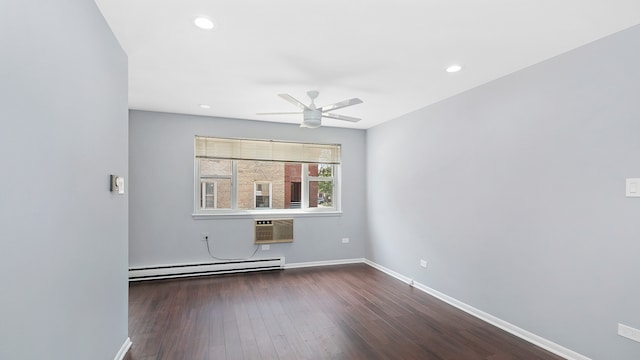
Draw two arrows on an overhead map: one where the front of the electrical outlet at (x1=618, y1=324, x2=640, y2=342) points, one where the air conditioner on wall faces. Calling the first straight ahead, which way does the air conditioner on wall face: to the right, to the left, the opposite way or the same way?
to the left

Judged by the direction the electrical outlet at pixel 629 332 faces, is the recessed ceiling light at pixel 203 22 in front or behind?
in front

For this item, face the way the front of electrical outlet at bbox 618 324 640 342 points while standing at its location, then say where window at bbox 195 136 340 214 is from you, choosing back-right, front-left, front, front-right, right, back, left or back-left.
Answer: front-right

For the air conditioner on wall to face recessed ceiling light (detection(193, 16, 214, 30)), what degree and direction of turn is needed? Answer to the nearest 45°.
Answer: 0° — it already faces it

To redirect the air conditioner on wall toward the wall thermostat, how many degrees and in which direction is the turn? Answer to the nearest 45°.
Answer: approximately 45° to its right

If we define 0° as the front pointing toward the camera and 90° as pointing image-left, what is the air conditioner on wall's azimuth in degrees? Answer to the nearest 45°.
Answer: approximately 0°

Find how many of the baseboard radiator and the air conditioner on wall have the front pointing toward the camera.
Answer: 2
